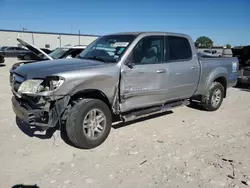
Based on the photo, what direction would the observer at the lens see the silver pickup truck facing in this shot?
facing the viewer and to the left of the viewer
